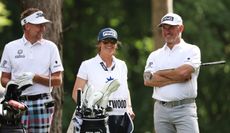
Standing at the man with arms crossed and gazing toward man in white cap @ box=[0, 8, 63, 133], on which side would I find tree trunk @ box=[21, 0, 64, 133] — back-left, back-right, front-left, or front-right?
front-right

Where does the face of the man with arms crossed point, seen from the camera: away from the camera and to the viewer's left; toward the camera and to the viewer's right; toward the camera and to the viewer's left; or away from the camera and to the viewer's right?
toward the camera and to the viewer's left

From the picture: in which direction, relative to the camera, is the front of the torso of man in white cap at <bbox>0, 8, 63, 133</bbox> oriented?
toward the camera

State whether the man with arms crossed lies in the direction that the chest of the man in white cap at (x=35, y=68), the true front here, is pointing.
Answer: no

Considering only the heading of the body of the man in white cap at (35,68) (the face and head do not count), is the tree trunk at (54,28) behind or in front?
behind

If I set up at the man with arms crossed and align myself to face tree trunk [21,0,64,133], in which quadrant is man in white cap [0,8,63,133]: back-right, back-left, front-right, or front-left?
front-left
